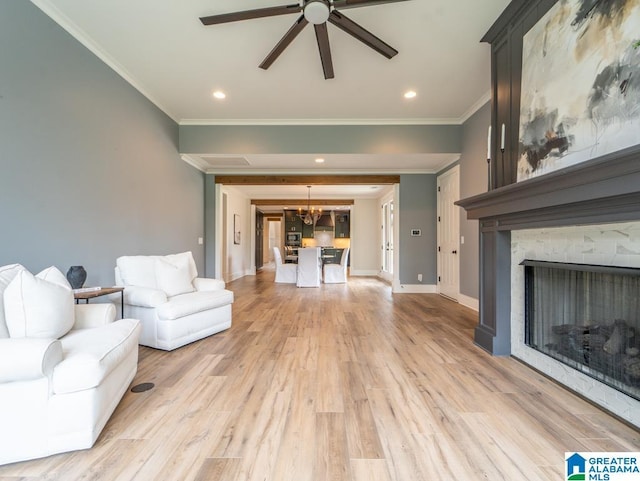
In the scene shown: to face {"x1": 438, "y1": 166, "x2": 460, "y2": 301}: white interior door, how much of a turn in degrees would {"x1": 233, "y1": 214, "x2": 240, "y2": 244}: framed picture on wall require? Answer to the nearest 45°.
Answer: approximately 45° to its right

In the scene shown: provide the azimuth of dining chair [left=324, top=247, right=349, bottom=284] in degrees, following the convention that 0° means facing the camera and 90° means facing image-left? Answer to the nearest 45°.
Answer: approximately 90°

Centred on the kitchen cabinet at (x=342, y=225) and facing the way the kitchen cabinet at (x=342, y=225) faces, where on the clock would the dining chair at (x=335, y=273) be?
The dining chair is roughly at 12 o'clock from the kitchen cabinet.

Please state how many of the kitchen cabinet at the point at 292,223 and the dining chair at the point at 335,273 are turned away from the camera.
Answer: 0

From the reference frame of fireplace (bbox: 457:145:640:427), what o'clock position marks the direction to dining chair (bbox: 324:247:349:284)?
The dining chair is roughly at 3 o'clock from the fireplace.

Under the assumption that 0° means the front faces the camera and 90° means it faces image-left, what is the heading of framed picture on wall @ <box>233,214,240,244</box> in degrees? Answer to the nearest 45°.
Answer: approximately 270°

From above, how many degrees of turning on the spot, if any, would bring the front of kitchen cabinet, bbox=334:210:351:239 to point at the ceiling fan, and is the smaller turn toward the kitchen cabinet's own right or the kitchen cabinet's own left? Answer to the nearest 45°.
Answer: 0° — it already faces it

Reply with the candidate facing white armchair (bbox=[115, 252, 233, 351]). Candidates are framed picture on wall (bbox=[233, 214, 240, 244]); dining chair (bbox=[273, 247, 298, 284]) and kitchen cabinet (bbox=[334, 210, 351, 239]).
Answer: the kitchen cabinet

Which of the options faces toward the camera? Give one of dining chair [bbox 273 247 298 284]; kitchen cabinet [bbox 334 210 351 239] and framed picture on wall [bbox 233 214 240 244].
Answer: the kitchen cabinet

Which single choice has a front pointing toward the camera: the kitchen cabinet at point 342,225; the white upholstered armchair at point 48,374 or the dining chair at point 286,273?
the kitchen cabinet

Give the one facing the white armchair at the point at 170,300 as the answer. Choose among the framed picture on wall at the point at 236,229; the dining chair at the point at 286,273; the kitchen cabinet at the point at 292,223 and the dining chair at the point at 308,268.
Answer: the kitchen cabinet

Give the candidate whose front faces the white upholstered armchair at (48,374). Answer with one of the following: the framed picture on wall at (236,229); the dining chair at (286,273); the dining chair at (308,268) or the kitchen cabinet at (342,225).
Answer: the kitchen cabinet

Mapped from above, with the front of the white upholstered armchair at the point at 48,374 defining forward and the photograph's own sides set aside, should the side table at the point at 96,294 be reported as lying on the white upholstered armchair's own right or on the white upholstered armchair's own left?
on the white upholstered armchair's own left

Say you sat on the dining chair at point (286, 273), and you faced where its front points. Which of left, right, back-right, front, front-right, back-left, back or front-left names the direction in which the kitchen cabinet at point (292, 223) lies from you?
left
